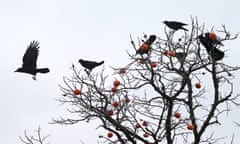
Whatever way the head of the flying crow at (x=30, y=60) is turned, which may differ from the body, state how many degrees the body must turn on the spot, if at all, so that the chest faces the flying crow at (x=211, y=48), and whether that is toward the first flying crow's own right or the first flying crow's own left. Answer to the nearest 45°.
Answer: approximately 135° to the first flying crow's own left

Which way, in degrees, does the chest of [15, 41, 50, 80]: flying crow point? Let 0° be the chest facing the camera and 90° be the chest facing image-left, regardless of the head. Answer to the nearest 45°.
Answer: approximately 90°

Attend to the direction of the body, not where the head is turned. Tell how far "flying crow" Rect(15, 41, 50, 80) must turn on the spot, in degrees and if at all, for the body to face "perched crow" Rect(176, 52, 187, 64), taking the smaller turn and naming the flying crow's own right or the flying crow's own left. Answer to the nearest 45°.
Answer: approximately 135° to the flying crow's own left

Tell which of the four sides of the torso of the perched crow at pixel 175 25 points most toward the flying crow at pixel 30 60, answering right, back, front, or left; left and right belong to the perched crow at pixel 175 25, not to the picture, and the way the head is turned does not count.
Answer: front

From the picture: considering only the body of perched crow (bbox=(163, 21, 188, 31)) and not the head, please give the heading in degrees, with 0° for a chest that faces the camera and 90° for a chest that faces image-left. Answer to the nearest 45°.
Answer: approximately 90°

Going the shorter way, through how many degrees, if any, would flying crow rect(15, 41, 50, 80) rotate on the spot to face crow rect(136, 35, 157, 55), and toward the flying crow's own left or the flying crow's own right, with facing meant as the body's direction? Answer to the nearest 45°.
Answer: approximately 135° to the flying crow's own left

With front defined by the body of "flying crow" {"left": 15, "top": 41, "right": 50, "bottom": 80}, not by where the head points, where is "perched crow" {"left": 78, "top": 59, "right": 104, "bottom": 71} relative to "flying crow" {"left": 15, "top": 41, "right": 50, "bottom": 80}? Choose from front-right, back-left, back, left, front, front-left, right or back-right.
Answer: back-left

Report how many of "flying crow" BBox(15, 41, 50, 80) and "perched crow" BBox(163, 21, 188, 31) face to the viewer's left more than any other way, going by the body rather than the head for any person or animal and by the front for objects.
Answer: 2

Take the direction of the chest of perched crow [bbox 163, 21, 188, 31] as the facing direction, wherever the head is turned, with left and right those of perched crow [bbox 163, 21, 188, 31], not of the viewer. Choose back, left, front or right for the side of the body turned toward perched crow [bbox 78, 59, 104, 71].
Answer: front
